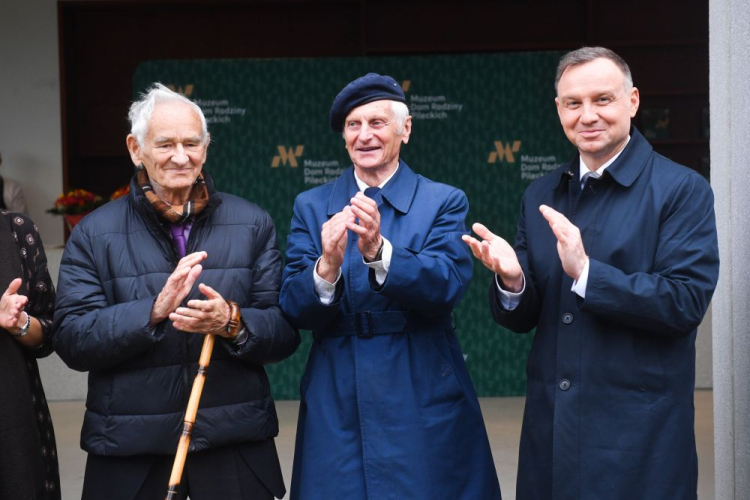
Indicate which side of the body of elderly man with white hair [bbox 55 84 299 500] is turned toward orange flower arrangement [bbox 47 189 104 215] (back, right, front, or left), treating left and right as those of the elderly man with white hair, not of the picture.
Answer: back

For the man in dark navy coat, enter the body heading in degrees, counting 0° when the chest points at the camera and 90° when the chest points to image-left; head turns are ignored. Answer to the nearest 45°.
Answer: approximately 45°

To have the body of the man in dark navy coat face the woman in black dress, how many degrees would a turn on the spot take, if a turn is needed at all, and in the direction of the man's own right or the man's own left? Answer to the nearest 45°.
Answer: approximately 45° to the man's own right

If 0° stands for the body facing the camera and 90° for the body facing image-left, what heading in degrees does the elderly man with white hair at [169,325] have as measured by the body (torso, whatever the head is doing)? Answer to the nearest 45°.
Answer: approximately 0°

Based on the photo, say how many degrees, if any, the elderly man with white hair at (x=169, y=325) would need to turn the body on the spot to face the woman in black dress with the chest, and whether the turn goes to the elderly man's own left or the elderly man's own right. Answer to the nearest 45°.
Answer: approximately 135° to the elderly man's own right

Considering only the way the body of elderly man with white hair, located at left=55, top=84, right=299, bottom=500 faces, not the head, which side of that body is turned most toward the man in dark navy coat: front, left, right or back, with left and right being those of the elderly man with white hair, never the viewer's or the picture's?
left

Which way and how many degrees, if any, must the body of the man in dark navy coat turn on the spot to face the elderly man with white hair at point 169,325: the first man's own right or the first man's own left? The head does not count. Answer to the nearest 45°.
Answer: approximately 45° to the first man's own right

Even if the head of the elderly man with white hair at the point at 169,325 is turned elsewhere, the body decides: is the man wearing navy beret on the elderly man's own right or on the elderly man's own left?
on the elderly man's own left
